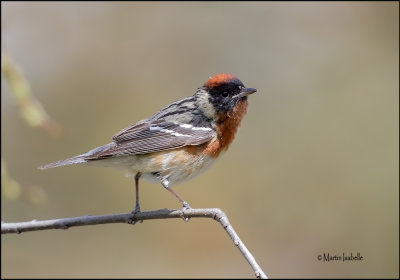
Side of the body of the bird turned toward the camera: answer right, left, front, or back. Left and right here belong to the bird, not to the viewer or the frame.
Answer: right
